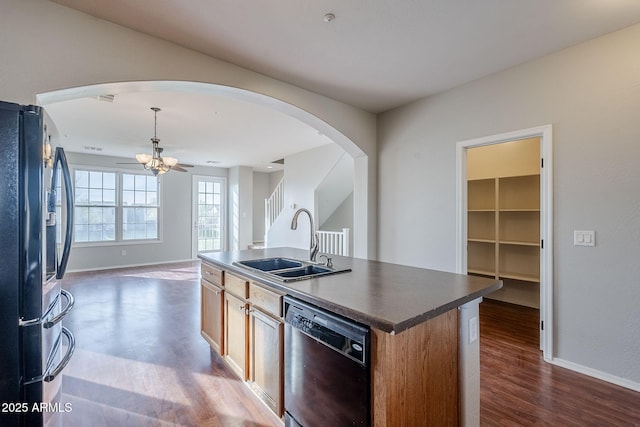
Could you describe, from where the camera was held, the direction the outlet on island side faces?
facing the viewer and to the right of the viewer

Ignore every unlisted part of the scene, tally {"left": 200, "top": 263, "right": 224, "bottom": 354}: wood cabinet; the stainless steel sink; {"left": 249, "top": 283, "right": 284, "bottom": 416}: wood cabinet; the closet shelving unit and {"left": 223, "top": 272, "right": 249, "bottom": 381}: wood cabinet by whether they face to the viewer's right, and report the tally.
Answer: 0

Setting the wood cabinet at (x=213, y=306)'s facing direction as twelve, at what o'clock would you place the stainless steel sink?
The stainless steel sink is roughly at 9 o'clock from the wood cabinet.

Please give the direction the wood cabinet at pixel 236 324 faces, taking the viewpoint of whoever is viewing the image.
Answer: facing the viewer and to the left of the viewer

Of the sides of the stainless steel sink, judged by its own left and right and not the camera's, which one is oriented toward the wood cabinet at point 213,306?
right

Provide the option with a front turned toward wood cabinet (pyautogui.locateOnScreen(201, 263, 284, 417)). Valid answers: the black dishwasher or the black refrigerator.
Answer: the black refrigerator

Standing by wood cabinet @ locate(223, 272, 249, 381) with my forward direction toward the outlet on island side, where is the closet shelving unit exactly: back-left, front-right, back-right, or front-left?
front-left

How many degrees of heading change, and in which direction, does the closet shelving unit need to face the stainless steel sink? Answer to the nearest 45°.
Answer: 0° — it already faces it

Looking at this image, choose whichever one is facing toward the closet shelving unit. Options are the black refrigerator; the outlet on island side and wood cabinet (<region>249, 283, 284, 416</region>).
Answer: the black refrigerator

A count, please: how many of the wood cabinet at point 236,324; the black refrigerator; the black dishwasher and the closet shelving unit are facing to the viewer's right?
1

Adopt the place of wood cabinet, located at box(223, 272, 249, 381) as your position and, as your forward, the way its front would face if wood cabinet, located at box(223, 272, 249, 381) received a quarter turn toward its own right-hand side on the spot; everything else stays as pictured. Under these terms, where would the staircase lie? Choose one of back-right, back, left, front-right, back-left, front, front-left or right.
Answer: front-right

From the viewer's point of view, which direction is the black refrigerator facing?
to the viewer's right
